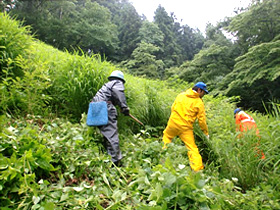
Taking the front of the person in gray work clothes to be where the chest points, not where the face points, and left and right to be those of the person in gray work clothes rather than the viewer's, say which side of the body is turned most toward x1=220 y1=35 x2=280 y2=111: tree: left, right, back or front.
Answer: front

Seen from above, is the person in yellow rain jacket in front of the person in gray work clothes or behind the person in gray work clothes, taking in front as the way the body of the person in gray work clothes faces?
in front

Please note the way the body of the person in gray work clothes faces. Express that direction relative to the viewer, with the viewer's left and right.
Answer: facing away from the viewer and to the right of the viewer
